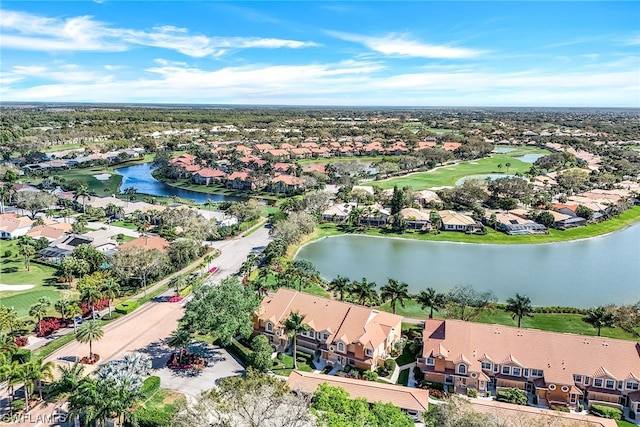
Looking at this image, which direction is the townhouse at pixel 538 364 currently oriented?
toward the camera

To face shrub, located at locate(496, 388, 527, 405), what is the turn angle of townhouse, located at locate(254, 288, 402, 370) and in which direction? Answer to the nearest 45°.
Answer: approximately 90° to its left

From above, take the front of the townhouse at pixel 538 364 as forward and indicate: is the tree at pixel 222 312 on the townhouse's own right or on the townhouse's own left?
on the townhouse's own right

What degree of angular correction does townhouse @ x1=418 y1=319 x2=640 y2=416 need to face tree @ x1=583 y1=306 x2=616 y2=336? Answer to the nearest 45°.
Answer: approximately 135° to its left

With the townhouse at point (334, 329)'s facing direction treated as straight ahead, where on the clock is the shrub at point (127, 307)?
The shrub is roughly at 2 o'clock from the townhouse.

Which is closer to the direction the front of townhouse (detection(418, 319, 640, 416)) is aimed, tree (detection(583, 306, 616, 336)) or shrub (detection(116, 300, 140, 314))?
the shrub

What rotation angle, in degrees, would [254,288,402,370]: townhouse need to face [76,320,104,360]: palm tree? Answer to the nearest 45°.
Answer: approximately 45° to its right

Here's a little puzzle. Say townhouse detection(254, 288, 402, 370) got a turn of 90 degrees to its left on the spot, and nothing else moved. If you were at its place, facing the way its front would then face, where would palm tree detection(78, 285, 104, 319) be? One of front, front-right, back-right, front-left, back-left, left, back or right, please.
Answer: back-right

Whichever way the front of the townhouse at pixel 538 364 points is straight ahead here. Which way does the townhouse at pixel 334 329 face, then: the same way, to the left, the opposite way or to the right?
the same way

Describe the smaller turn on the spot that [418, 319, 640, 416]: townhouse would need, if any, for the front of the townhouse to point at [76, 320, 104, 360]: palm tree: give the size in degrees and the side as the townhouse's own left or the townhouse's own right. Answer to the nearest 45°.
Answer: approximately 45° to the townhouse's own right

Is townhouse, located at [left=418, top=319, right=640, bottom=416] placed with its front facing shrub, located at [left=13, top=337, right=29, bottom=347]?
no

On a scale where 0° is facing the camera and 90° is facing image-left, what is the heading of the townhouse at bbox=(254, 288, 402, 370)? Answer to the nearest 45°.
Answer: approximately 45°

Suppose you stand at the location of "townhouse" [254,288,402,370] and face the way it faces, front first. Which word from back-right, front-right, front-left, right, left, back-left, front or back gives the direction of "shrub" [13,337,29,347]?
front-right

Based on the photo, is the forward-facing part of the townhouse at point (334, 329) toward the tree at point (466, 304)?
no

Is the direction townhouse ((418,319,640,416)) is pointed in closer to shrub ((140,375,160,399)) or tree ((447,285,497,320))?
the shrub

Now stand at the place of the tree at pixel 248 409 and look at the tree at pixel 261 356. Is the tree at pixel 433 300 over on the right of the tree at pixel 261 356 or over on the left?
right

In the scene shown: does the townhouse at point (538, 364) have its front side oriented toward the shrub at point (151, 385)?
no

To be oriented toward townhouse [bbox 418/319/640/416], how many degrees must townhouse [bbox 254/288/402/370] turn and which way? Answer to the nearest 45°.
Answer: approximately 135° to its left

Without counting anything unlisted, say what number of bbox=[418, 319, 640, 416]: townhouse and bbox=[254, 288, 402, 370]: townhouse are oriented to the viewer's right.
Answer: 0
